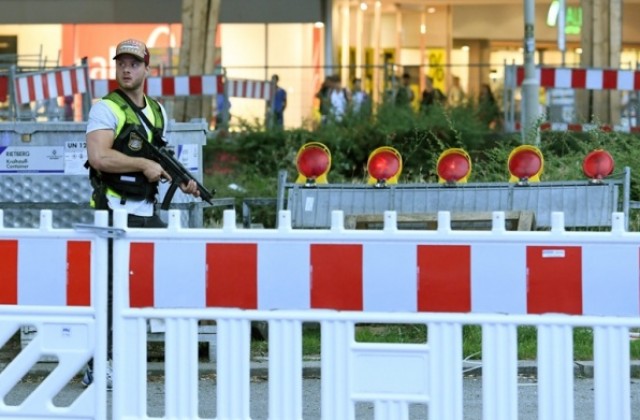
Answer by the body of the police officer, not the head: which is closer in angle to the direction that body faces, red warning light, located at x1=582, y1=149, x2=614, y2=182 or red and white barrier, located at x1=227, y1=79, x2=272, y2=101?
the red warning light

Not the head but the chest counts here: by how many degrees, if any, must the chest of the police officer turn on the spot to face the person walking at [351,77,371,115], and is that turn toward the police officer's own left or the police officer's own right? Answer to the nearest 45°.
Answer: approximately 135° to the police officer's own left

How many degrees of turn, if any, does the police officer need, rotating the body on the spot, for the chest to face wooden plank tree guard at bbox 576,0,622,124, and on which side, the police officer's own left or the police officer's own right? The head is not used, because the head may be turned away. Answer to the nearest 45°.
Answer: approximately 90° to the police officer's own left

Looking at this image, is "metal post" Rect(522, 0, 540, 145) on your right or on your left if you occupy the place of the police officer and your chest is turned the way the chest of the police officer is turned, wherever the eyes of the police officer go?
on your left

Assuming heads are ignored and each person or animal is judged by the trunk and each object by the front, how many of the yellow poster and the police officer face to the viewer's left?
0

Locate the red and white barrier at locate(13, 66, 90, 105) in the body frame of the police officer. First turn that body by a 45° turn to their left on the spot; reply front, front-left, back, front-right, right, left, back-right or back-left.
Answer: left

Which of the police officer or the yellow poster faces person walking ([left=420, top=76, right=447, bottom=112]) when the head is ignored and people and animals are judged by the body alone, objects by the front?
the yellow poster

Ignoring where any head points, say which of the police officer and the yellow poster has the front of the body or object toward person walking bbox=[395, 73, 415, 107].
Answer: the yellow poster

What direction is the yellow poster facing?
toward the camera

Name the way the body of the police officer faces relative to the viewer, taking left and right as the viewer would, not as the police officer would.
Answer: facing the viewer and to the right of the viewer

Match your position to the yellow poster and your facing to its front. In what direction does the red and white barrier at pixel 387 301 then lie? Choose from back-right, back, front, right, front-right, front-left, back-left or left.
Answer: front

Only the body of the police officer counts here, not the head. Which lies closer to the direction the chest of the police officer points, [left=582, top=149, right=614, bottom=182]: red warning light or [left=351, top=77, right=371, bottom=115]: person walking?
the red warning light

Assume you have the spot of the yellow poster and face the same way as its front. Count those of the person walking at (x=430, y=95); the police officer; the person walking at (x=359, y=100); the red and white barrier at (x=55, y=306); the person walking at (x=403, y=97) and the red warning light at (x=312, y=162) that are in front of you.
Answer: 6

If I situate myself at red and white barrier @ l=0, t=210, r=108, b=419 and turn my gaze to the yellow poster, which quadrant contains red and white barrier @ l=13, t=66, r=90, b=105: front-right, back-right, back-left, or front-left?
front-left

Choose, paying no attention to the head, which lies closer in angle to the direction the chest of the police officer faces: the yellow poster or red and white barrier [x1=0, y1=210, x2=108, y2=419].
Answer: the red and white barrier
